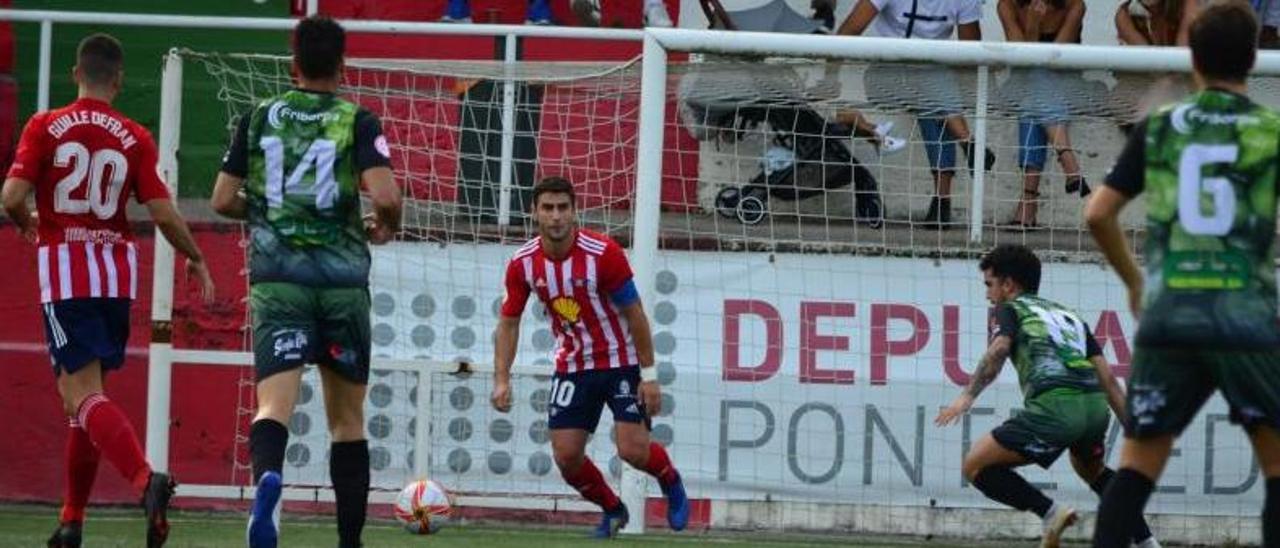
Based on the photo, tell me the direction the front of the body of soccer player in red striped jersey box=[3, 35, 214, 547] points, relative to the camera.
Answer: away from the camera

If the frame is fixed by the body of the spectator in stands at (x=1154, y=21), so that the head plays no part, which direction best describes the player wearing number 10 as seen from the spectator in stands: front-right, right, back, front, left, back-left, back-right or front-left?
front-right

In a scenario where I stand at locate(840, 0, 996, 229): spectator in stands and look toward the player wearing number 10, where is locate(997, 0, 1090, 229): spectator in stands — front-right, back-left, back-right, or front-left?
back-left

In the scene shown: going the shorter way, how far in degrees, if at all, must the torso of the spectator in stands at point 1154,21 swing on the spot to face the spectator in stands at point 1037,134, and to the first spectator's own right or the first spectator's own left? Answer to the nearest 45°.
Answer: approximately 45° to the first spectator's own right

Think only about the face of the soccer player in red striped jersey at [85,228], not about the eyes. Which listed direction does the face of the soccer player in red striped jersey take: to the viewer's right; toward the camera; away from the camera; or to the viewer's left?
away from the camera

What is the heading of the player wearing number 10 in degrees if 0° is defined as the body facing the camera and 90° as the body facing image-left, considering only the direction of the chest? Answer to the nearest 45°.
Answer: approximately 0°

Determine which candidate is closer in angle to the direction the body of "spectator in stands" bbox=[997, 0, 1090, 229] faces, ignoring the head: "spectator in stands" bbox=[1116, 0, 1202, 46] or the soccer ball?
the soccer ball

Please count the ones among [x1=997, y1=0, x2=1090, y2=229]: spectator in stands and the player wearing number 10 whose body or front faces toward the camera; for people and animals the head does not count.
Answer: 2

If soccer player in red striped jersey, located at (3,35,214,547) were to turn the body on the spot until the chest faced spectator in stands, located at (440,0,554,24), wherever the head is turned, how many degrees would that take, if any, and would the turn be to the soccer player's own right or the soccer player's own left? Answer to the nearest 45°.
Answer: approximately 45° to the soccer player's own right
